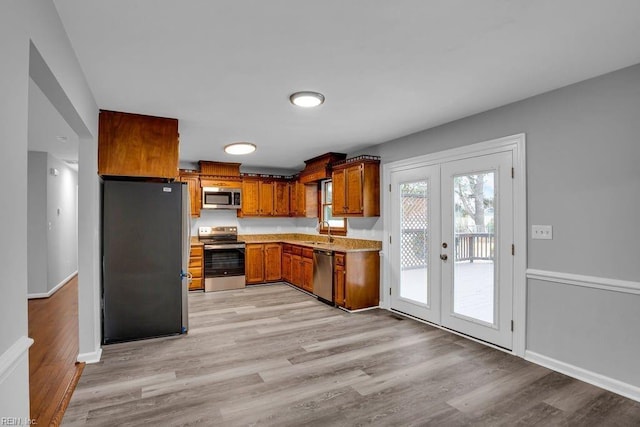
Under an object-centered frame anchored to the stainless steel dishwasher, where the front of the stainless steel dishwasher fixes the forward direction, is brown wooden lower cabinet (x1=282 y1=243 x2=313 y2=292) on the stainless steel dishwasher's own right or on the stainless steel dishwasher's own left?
on the stainless steel dishwasher's own right

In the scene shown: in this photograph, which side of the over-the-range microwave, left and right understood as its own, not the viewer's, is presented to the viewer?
front

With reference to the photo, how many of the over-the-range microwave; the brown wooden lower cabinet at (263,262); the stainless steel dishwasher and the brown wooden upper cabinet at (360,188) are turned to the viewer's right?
0

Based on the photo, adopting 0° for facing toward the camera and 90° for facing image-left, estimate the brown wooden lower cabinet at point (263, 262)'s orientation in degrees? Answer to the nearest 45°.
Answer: approximately 0°

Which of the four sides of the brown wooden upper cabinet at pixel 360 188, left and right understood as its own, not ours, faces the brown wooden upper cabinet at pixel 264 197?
right

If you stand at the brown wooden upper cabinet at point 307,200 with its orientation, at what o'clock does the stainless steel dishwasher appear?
The stainless steel dishwasher is roughly at 10 o'clock from the brown wooden upper cabinet.

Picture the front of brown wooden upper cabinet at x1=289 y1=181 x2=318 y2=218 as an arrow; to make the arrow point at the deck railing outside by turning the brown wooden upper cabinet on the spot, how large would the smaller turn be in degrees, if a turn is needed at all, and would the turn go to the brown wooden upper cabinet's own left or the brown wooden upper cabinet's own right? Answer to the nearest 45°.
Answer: approximately 90° to the brown wooden upper cabinet's own left

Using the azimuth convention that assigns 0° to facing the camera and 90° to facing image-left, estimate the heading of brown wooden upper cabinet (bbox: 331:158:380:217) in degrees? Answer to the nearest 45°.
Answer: approximately 45°
